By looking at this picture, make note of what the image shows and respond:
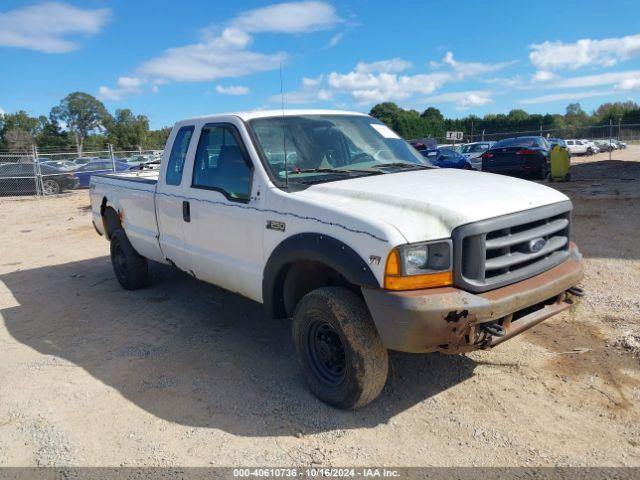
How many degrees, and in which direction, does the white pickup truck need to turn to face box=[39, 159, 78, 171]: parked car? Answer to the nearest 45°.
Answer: approximately 180°

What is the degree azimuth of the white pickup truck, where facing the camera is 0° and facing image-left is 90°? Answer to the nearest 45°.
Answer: approximately 315°

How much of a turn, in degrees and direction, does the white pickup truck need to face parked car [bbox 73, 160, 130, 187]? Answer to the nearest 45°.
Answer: approximately 180°

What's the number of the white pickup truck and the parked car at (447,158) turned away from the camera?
0

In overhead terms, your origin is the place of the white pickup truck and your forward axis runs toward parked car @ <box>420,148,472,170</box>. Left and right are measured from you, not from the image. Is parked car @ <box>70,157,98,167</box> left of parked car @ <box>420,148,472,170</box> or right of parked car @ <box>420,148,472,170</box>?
left

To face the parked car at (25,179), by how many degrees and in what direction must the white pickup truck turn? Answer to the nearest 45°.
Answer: approximately 180°

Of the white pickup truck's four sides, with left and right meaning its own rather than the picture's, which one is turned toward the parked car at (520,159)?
left

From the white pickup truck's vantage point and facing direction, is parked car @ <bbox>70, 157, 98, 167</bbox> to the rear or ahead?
to the rear
